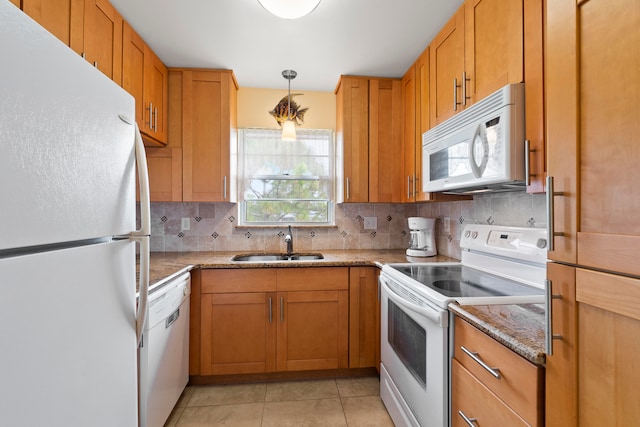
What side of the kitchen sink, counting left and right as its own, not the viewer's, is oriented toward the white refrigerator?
front

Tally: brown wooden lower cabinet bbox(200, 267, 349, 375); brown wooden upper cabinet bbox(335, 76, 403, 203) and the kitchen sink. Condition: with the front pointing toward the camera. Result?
3

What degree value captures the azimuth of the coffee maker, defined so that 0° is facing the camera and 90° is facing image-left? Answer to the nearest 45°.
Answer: approximately 45°

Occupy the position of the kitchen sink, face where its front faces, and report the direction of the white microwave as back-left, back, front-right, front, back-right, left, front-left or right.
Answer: front-left

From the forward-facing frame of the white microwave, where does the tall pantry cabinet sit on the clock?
The tall pantry cabinet is roughly at 10 o'clock from the white microwave.

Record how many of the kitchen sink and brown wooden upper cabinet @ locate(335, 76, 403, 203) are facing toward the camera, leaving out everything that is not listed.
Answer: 2

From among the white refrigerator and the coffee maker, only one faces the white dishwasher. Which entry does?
the coffee maker

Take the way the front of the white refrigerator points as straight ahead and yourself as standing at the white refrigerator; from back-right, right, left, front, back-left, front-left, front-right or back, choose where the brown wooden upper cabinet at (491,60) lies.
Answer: front-left

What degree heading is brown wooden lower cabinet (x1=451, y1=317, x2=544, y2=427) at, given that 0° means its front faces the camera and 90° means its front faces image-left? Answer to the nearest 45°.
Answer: approximately 45°

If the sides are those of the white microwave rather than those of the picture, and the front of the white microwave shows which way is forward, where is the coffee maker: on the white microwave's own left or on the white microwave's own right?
on the white microwave's own right

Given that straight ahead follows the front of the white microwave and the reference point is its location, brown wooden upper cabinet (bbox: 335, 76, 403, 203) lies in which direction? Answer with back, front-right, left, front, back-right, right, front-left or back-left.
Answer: right

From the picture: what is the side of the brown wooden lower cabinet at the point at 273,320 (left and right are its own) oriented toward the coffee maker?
left
